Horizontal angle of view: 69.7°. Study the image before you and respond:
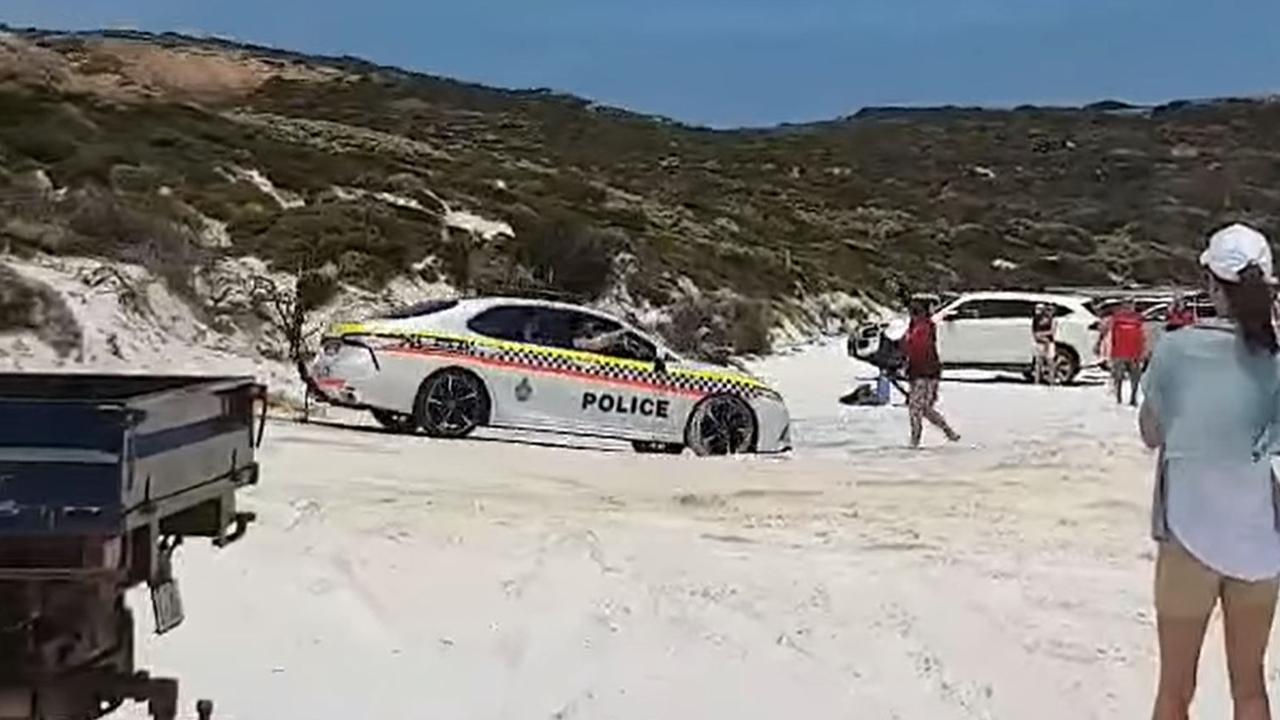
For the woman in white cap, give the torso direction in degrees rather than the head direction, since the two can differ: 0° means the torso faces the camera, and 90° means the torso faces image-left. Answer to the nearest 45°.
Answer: approximately 135°

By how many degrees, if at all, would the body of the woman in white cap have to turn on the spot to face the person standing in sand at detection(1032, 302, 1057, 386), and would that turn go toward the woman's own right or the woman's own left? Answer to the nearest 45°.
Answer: approximately 45° to the woman's own right

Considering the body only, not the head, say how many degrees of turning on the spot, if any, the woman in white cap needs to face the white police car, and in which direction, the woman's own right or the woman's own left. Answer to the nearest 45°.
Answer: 0° — they already face it

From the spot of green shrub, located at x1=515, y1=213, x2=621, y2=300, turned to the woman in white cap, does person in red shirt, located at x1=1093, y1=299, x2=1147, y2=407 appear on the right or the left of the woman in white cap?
left

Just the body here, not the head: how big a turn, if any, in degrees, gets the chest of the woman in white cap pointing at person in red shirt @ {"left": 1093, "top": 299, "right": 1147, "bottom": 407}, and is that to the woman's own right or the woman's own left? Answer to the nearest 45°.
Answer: approximately 45° to the woman's own right

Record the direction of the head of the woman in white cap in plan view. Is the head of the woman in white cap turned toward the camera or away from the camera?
away from the camera
